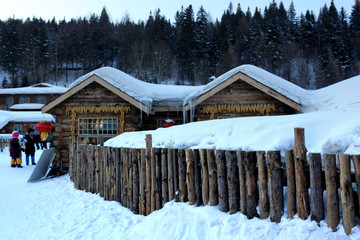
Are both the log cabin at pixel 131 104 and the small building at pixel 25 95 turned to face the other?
no

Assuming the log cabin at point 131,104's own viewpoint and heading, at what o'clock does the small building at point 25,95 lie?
The small building is roughly at 5 o'clock from the log cabin.

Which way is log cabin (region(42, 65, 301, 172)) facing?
toward the camera

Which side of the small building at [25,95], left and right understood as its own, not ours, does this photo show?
front

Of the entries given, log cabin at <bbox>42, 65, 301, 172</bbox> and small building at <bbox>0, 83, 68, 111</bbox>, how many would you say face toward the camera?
2

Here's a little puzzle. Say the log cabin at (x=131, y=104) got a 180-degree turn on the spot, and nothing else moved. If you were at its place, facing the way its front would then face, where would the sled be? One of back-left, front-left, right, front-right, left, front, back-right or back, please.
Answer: left

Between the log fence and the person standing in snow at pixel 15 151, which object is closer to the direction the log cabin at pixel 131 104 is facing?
the log fence

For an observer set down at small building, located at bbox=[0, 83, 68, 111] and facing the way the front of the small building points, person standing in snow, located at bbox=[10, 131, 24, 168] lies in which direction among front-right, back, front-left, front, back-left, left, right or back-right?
front

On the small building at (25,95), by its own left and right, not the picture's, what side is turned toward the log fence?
front

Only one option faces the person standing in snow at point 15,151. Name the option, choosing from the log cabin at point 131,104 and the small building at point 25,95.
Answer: the small building

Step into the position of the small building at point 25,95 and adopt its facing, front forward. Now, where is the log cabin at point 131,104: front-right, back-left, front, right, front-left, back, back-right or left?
front

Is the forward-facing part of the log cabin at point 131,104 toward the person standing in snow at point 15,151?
no

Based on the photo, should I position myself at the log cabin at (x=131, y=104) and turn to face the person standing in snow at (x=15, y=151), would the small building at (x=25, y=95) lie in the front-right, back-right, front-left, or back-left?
front-right

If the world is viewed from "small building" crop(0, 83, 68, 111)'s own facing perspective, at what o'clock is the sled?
The sled is roughly at 12 o'clock from the small building.

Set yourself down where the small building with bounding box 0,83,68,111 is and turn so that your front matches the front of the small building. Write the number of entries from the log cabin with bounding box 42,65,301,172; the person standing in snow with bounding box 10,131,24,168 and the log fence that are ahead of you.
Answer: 3
